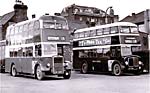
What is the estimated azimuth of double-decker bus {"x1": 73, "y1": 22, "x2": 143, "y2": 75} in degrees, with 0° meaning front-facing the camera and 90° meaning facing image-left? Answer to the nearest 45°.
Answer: approximately 315°

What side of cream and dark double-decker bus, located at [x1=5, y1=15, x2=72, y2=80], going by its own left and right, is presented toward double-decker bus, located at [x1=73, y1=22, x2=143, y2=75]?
left

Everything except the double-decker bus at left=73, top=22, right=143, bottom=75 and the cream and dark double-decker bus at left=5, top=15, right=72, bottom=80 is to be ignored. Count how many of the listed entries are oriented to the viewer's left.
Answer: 0

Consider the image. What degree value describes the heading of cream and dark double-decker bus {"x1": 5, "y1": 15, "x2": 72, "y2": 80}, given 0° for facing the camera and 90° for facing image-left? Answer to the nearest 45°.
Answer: approximately 315°
